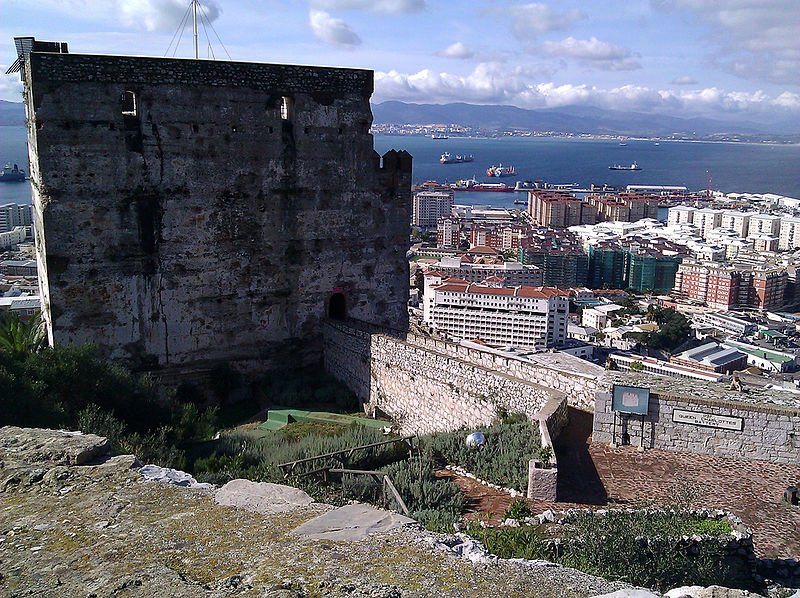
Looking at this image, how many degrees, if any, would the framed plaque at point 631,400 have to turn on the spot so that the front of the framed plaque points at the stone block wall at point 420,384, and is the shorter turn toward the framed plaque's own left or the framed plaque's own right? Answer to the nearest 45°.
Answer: approximately 135° to the framed plaque's own right

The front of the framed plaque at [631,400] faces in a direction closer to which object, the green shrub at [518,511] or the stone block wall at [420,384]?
the green shrub

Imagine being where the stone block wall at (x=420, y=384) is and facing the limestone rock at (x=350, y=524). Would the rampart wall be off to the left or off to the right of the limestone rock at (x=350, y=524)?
left

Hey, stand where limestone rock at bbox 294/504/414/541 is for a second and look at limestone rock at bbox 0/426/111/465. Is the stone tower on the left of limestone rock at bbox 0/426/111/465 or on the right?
right

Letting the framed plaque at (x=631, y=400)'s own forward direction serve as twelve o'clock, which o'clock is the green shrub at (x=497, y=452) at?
The green shrub is roughly at 2 o'clock from the framed plaque.

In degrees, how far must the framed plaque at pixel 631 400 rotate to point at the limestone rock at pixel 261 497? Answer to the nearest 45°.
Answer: approximately 45° to its right

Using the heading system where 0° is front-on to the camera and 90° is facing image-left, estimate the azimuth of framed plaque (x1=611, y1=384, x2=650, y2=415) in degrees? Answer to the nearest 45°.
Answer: approximately 0°

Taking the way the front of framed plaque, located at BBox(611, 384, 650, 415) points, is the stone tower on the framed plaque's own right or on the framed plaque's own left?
on the framed plaque's own right

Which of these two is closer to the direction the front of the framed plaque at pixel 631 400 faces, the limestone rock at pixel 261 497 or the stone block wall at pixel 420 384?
the limestone rock

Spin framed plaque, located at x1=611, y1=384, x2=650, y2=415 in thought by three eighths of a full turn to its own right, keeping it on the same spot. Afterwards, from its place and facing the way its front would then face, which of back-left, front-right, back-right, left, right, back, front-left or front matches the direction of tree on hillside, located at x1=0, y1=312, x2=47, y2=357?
front-left

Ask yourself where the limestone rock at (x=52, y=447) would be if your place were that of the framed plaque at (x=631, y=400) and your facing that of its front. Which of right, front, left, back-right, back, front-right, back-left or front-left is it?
front-right

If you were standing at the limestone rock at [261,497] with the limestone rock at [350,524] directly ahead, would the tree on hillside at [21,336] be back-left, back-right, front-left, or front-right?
back-left

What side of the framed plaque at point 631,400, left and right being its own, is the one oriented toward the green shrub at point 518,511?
front
